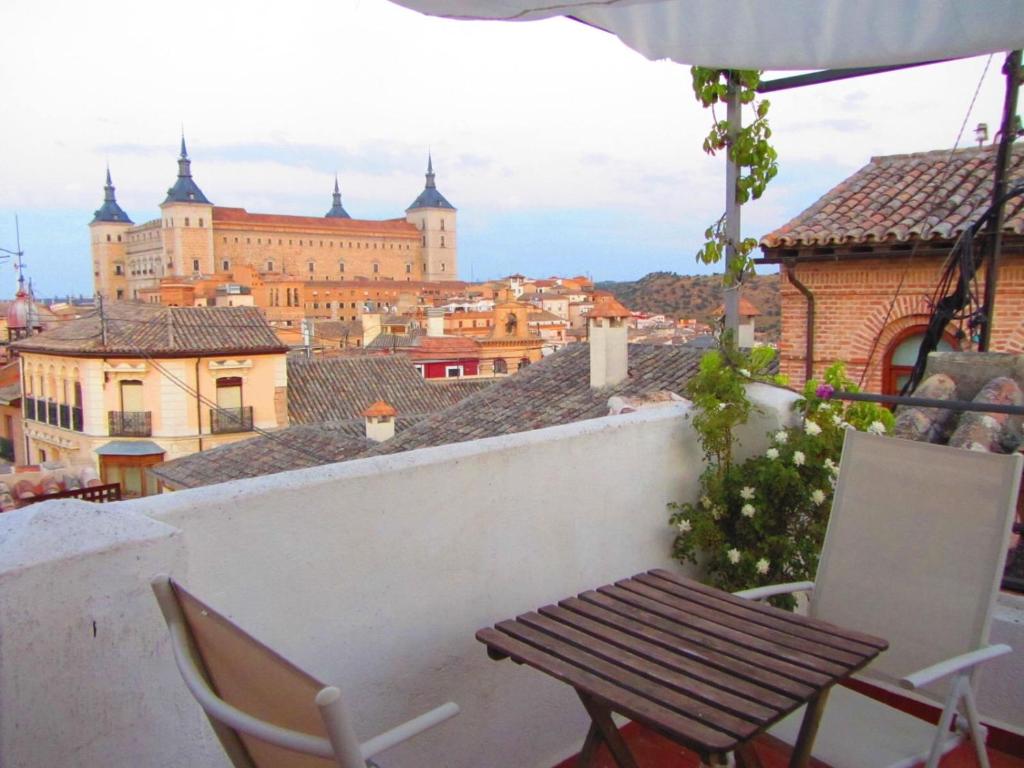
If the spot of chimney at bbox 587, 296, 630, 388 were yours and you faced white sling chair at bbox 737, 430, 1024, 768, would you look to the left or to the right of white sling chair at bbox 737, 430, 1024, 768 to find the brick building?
left

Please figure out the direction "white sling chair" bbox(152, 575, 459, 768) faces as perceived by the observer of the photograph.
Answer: facing away from the viewer and to the right of the viewer

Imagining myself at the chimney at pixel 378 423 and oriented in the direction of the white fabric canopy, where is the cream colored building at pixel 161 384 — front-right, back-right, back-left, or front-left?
back-right

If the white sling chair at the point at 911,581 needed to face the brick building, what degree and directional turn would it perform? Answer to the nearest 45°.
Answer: approximately 135° to its right

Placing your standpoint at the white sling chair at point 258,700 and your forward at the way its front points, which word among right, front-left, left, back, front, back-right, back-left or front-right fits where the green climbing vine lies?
front

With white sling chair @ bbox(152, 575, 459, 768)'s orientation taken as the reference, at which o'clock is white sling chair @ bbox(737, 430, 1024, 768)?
white sling chair @ bbox(737, 430, 1024, 768) is roughly at 1 o'clock from white sling chair @ bbox(152, 575, 459, 768).

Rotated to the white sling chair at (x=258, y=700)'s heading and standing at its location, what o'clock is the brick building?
The brick building is roughly at 12 o'clock from the white sling chair.

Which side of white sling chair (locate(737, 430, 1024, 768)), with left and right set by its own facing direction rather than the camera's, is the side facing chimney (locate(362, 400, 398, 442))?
right

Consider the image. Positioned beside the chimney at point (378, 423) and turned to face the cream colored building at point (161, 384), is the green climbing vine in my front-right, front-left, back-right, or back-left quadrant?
back-left

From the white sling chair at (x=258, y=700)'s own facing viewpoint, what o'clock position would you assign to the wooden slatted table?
The wooden slatted table is roughly at 1 o'clock from the white sling chair.

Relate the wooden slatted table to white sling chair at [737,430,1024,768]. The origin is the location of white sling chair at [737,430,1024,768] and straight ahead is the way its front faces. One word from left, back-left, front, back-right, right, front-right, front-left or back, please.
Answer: front

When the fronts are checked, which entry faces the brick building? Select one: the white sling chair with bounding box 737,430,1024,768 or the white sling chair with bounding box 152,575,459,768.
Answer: the white sling chair with bounding box 152,575,459,768

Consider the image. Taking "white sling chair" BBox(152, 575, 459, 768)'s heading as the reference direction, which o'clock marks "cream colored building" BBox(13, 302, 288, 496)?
The cream colored building is roughly at 10 o'clock from the white sling chair.

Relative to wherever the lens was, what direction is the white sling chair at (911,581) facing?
facing the viewer and to the left of the viewer
